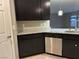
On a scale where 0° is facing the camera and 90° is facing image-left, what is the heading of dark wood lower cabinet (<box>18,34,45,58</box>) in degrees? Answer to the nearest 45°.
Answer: approximately 315°

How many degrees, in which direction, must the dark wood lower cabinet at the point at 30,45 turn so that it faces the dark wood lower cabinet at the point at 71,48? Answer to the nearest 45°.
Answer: approximately 45° to its left

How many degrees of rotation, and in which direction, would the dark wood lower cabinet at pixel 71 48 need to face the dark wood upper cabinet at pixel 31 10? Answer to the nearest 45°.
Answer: approximately 45° to its right

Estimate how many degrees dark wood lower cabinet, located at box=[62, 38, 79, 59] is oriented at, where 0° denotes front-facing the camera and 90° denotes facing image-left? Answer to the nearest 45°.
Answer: approximately 45°

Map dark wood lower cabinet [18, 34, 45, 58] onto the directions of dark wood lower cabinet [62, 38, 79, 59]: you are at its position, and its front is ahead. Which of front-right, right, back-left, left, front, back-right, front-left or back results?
front-right

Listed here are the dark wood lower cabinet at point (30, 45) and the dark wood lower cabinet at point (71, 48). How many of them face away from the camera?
0
